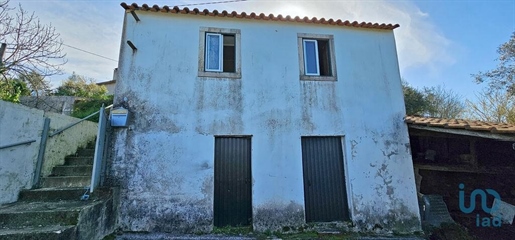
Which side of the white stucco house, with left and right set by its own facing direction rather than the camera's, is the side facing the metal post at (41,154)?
right

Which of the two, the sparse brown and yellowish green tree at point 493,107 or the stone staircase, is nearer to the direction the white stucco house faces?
the stone staircase

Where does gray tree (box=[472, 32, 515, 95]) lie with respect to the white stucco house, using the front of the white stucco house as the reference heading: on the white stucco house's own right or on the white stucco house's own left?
on the white stucco house's own left

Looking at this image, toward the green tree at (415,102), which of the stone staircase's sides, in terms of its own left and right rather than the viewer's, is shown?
left

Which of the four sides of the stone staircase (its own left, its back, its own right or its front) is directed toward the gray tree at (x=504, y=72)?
left

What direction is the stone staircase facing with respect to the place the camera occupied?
facing the viewer

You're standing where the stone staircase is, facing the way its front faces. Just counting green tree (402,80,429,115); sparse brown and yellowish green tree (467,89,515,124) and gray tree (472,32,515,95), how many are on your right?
0

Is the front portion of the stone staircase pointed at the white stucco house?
no

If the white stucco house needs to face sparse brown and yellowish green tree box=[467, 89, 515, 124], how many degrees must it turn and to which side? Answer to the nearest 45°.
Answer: approximately 135° to its left

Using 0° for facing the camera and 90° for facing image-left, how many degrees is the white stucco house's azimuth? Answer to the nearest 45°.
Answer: approximately 0°

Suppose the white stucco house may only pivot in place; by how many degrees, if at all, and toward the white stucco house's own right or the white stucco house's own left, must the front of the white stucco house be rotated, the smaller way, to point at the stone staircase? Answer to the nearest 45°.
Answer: approximately 90° to the white stucco house's own right

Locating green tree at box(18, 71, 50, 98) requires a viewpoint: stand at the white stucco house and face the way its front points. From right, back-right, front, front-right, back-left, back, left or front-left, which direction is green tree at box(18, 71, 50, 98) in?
right

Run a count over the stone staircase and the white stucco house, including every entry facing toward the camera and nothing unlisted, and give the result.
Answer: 2

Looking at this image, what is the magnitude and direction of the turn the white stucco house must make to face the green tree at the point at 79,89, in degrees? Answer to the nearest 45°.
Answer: approximately 135° to its right
